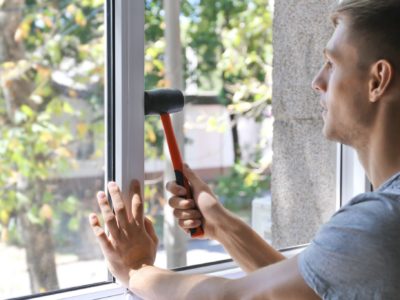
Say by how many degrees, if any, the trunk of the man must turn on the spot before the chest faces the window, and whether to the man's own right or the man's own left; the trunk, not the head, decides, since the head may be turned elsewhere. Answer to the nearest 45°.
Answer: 0° — they already face it

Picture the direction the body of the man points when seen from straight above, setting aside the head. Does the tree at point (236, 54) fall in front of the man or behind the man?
in front

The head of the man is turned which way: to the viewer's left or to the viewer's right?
to the viewer's left

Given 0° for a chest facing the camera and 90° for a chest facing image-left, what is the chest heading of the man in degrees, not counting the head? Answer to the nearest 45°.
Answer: approximately 135°

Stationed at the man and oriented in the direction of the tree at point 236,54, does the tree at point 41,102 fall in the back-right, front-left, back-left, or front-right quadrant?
front-left

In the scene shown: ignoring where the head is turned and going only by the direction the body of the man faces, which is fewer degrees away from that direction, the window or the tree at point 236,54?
the window

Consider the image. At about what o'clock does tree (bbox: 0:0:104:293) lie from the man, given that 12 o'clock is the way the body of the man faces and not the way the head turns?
The tree is roughly at 12 o'clock from the man.
